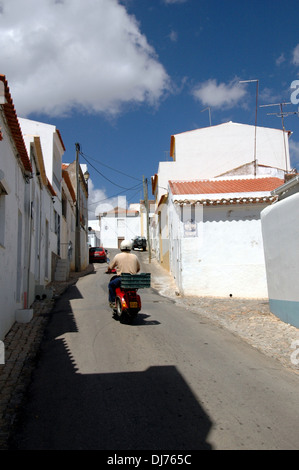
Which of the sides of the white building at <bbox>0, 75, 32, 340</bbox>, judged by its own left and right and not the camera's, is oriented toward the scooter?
front

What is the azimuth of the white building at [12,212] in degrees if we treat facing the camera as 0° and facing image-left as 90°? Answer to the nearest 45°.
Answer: approximately 270°

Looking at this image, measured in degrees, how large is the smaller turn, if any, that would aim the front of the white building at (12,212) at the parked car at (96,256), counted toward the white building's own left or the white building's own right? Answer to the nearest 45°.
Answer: approximately 90° to the white building's own left

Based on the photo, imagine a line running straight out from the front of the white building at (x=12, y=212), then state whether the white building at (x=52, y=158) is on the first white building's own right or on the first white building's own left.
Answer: on the first white building's own left

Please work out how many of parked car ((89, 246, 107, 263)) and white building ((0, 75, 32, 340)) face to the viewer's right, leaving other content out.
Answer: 1

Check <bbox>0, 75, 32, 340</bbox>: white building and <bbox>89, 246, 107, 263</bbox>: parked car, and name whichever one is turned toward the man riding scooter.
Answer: the white building

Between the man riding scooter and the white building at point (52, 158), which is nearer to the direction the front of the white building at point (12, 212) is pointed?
the man riding scooter

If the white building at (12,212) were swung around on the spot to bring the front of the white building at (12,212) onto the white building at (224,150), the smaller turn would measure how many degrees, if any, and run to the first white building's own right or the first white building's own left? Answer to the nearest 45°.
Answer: approximately 45° to the first white building's own left

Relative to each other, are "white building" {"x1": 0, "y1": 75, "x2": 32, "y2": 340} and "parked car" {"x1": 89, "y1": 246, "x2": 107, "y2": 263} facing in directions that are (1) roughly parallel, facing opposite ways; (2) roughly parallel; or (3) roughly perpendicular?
roughly perpendicular
